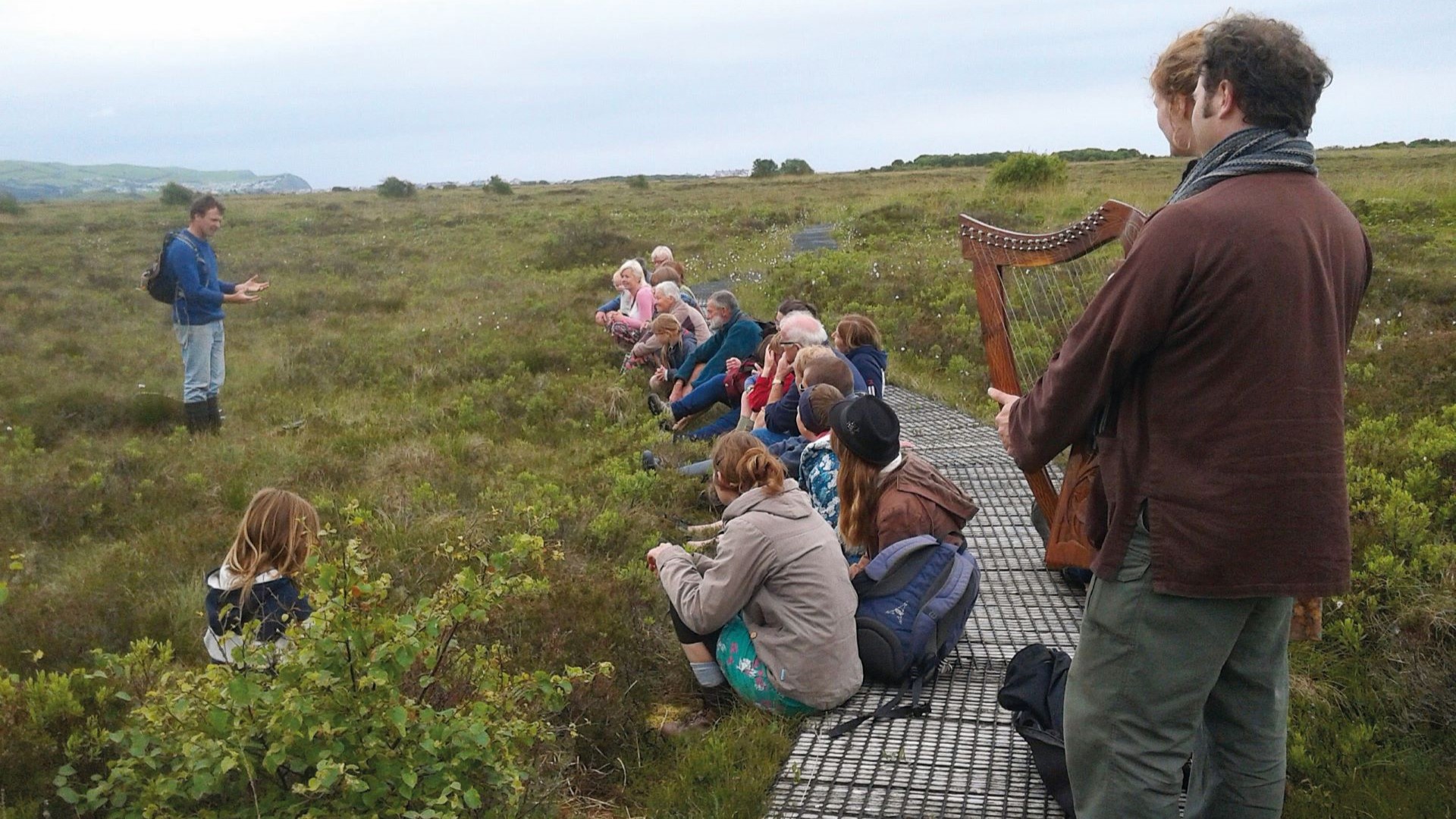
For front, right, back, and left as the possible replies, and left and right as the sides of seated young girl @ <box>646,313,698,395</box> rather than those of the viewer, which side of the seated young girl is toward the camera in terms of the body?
left

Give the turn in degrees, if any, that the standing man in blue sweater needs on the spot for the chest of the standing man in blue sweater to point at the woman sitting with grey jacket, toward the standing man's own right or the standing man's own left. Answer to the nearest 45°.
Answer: approximately 90° to the standing man's own right

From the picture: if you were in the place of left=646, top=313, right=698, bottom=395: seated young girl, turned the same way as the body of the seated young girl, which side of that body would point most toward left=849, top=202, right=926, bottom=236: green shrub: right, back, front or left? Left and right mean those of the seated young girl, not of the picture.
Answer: right

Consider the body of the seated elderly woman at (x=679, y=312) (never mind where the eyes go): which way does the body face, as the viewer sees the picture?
to the viewer's left

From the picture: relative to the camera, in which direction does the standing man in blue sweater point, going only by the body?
to the viewer's right

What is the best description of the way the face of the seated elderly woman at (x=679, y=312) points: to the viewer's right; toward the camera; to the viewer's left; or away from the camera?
to the viewer's left

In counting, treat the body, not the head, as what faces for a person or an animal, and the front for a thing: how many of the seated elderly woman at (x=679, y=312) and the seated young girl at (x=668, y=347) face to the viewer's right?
0

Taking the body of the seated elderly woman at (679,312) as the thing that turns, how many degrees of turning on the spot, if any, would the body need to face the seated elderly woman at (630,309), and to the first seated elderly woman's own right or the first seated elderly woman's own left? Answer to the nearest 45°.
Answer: approximately 90° to the first seated elderly woman's own right

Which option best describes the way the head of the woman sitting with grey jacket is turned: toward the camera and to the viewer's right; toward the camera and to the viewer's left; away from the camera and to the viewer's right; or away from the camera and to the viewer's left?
away from the camera and to the viewer's left

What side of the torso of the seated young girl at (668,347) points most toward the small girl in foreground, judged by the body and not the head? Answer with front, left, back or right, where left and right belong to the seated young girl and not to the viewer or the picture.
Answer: left
